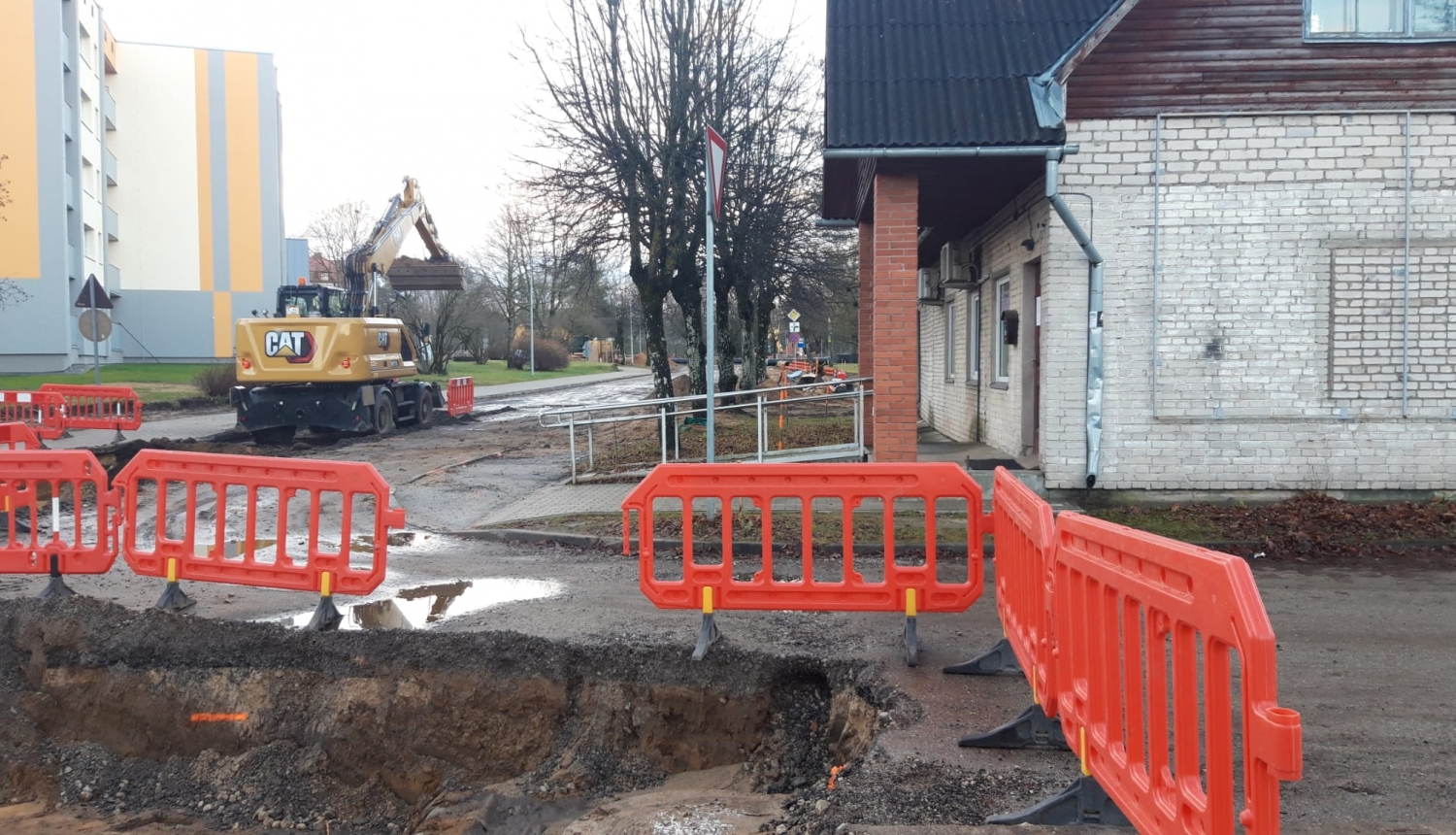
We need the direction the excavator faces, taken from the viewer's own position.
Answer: facing away from the viewer and to the right of the viewer

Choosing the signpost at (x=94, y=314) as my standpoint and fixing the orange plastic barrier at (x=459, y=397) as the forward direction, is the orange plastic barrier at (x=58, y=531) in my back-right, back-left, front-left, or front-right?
front-right

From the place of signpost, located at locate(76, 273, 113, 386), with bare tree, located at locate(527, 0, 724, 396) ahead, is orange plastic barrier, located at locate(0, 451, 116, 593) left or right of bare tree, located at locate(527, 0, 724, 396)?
right

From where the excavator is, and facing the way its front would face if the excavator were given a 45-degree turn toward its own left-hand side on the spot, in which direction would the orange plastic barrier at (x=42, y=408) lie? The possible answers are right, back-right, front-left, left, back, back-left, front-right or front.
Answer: left

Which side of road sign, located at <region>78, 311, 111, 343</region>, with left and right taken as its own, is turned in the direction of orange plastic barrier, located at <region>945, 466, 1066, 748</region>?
back

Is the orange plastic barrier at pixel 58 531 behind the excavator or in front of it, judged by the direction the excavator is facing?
behind

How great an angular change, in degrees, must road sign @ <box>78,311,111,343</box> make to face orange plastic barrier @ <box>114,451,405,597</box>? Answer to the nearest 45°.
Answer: approximately 180°

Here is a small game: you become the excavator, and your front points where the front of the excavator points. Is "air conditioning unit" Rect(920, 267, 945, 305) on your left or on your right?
on your right

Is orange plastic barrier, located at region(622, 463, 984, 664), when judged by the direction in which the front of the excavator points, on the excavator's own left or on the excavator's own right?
on the excavator's own right

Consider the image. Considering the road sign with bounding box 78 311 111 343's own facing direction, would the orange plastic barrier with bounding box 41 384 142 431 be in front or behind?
behind

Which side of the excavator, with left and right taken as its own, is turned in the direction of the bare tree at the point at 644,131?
right

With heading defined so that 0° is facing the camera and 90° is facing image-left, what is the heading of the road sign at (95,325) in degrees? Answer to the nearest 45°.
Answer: approximately 180°
